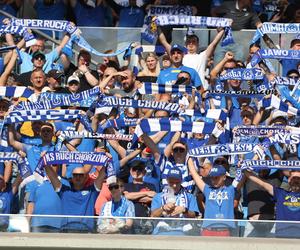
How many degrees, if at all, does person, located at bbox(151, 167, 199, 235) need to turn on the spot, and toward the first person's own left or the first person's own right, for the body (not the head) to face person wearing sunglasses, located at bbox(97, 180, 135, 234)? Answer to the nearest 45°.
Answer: approximately 90° to the first person's own right

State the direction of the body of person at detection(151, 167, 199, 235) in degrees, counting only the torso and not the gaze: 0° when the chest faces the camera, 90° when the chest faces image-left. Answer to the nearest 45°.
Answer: approximately 0°
